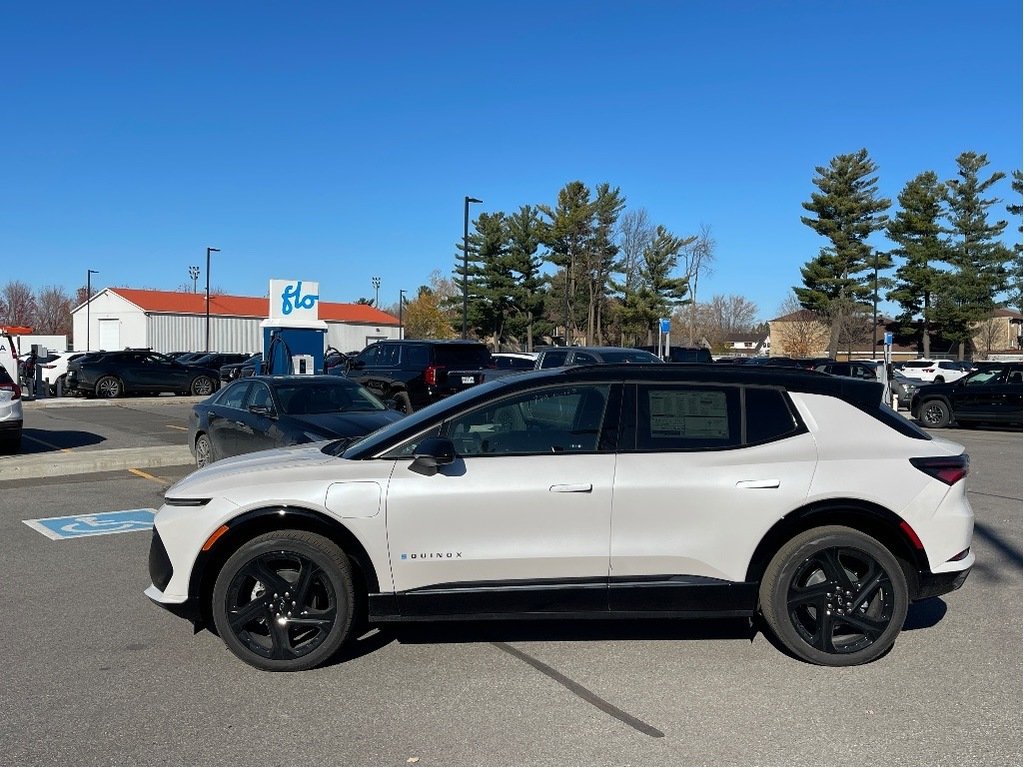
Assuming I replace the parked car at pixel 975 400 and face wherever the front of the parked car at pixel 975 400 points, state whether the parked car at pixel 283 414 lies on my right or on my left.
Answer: on my left

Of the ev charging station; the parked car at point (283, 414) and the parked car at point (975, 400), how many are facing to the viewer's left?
1

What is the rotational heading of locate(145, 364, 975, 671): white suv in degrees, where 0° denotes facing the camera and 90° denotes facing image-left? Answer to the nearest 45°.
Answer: approximately 90°

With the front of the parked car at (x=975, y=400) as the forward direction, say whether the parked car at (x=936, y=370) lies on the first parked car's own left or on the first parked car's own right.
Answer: on the first parked car's own right

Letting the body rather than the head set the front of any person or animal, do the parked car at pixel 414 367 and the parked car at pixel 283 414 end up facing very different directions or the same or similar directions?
very different directions

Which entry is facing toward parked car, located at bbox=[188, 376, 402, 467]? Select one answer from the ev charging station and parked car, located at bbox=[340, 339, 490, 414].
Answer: the ev charging station

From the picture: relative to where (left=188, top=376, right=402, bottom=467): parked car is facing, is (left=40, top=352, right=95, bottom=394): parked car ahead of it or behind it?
behind

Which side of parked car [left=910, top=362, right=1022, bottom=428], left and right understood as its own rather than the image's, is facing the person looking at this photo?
left

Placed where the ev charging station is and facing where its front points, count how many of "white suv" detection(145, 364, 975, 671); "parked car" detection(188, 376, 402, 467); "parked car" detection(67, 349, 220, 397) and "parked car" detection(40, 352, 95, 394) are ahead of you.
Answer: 2

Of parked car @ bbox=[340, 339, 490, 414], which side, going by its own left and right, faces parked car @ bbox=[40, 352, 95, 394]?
front

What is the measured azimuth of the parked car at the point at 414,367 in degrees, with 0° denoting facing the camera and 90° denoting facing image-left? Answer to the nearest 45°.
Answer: approximately 135°
